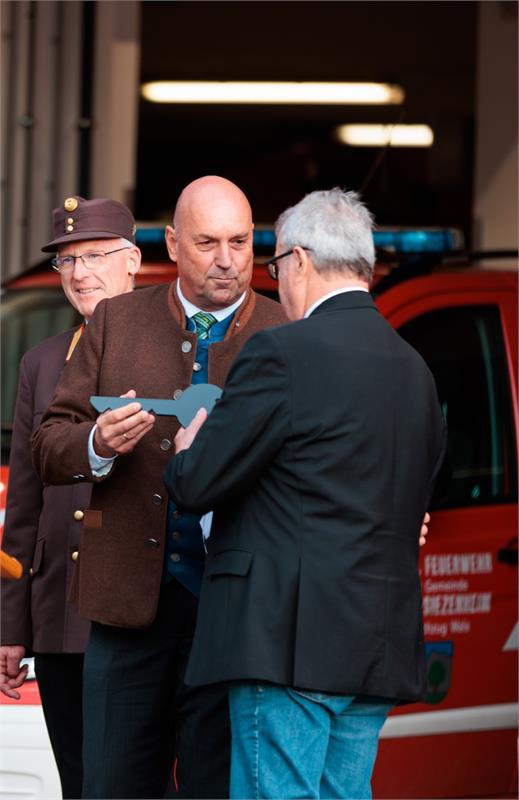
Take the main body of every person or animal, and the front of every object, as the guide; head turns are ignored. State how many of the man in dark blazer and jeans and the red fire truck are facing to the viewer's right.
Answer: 0

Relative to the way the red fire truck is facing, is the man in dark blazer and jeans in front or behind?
in front

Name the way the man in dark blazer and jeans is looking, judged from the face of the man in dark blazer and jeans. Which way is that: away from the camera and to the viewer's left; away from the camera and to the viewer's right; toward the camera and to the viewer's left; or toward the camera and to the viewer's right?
away from the camera and to the viewer's left

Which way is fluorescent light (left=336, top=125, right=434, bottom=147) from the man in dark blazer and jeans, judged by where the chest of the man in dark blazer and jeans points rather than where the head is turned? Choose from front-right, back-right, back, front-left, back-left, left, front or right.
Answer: front-right

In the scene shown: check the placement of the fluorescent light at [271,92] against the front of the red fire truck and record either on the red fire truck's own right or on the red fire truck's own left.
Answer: on the red fire truck's own right

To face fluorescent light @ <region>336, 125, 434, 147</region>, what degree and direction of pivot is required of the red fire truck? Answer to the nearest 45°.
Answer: approximately 135° to its right

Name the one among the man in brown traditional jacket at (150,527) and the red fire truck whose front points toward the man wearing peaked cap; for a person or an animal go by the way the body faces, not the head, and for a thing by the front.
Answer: the red fire truck

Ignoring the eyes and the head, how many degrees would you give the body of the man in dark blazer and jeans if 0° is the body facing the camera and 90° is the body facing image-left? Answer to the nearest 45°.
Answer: approximately 135°

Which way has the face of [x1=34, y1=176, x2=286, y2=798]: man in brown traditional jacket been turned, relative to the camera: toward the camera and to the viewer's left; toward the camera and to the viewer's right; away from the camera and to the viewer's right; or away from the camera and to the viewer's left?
toward the camera and to the viewer's right

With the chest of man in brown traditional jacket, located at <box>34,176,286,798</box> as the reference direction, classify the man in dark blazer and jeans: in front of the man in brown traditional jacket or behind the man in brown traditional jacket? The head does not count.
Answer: in front
